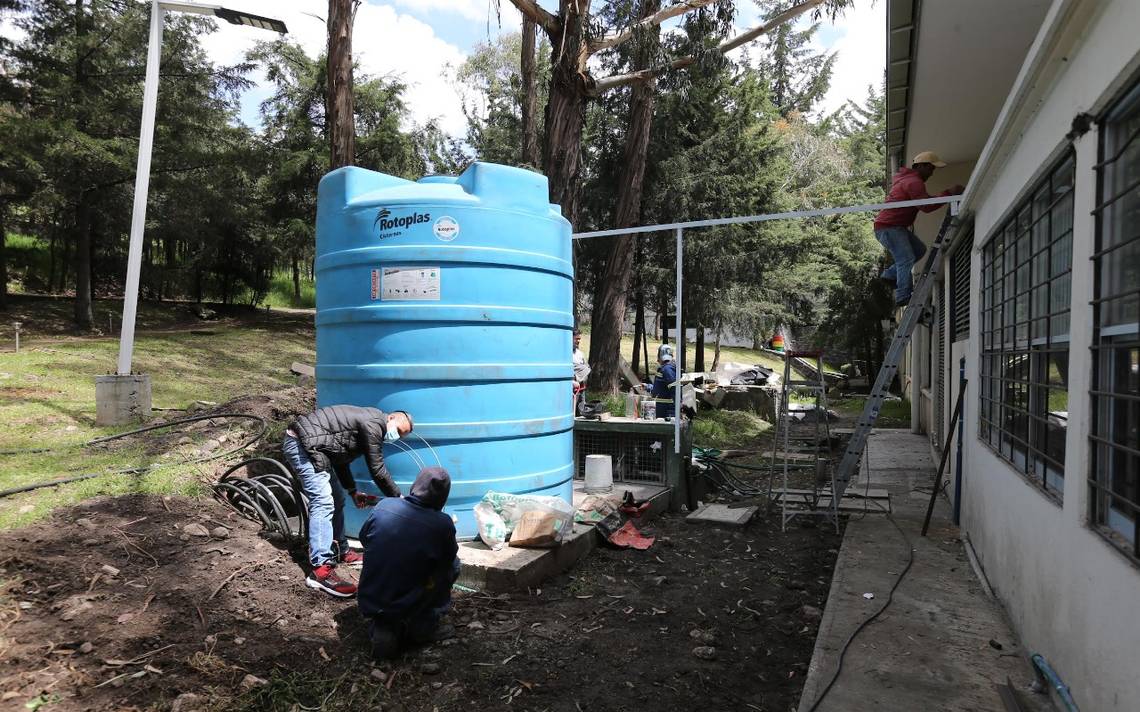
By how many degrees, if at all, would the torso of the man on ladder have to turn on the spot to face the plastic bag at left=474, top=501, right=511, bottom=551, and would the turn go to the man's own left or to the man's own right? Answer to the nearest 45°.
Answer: approximately 135° to the man's own right

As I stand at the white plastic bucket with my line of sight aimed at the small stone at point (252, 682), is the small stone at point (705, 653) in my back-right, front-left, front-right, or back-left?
front-left

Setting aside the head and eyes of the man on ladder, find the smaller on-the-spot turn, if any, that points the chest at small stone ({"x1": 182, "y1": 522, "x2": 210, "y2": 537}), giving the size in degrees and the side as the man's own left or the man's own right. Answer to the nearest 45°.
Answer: approximately 135° to the man's own right

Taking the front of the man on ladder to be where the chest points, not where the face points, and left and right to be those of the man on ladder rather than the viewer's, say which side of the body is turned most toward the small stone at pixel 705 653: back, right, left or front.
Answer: right

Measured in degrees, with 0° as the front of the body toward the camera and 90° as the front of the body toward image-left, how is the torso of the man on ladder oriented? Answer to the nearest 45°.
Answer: approximately 270°

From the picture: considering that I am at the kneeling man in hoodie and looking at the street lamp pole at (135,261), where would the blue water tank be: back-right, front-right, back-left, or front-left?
front-right

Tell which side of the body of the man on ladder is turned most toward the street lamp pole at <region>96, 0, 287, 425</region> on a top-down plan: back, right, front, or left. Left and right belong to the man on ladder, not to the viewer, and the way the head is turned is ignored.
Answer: back

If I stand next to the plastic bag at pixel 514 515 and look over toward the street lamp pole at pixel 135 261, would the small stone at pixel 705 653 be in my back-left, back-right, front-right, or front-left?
back-left

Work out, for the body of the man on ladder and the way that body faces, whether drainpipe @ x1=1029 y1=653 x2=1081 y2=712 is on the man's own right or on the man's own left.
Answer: on the man's own right

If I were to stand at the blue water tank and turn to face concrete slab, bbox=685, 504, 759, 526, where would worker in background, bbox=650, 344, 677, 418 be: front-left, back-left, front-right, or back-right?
front-left
